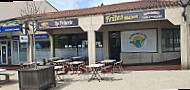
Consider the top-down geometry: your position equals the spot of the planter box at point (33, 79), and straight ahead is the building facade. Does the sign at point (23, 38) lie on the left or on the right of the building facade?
left

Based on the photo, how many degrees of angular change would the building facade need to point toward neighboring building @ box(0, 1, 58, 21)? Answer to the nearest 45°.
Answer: approximately 90° to its right

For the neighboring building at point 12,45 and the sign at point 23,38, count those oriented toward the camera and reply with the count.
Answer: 2

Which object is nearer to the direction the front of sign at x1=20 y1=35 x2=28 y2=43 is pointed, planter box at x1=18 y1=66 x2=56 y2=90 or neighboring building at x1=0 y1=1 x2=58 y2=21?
the planter box
